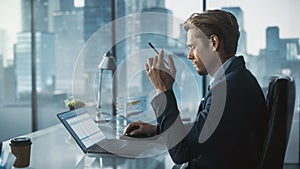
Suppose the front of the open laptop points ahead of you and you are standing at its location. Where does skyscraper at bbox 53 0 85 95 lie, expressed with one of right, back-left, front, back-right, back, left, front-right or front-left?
left

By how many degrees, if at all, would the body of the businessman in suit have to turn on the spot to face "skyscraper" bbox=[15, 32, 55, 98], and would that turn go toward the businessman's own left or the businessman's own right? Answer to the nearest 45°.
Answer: approximately 45° to the businessman's own right

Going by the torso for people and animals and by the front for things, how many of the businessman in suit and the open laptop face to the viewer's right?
1

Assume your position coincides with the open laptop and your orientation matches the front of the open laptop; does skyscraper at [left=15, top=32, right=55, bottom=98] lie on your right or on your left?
on your left

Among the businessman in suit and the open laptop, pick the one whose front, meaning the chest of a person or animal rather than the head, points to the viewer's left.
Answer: the businessman in suit

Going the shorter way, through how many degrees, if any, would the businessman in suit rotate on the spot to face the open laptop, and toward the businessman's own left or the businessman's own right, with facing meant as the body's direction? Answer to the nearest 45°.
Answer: approximately 45° to the businessman's own right

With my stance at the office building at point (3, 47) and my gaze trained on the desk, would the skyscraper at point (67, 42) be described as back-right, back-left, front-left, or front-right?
front-left

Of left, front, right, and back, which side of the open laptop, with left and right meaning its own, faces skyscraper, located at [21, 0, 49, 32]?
left

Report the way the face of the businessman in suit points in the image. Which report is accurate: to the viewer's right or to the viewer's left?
to the viewer's left

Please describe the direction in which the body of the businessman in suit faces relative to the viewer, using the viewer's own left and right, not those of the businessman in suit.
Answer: facing to the left of the viewer

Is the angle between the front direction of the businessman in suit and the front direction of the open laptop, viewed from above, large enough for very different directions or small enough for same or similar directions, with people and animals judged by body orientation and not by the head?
very different directions

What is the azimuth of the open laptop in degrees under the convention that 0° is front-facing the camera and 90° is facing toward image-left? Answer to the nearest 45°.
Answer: approximately 270°
